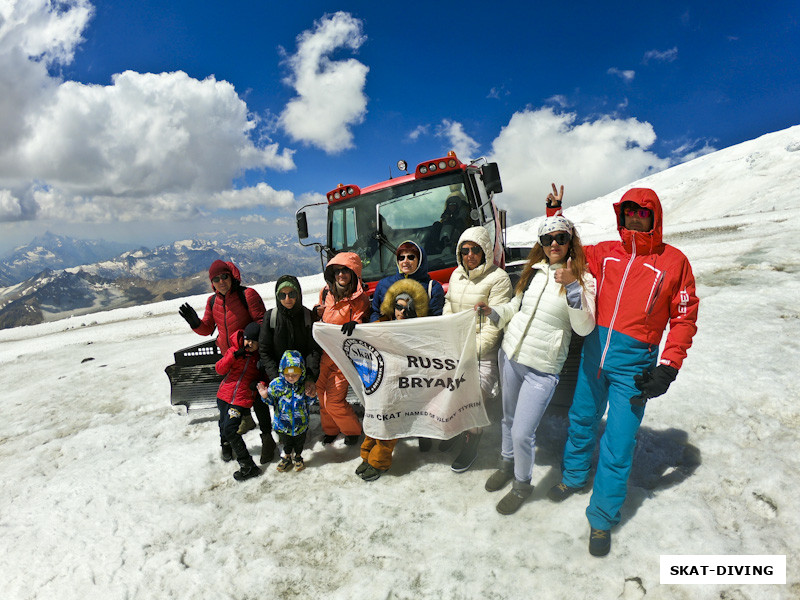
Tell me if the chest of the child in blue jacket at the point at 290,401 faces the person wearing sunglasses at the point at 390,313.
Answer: no

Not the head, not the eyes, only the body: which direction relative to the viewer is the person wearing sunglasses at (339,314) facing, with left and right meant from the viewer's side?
facing the viewer

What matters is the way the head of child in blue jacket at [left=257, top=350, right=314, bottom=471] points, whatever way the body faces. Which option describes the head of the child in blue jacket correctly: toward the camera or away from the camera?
toward the camera

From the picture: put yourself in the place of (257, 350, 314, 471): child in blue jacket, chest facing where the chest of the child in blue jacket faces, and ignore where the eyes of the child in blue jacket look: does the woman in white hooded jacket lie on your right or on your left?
on your left

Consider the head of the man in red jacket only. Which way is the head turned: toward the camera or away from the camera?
toward the camera

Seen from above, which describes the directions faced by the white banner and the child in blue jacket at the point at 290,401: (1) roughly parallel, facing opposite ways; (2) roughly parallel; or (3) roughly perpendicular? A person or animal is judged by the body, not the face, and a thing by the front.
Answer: roughly parallel

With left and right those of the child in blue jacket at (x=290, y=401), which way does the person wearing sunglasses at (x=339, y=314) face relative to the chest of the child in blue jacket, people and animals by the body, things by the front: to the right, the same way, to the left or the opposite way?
the same way

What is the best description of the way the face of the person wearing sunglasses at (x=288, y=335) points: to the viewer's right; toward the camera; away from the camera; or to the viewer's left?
toward the camera

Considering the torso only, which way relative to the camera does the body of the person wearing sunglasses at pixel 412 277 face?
toward the camera

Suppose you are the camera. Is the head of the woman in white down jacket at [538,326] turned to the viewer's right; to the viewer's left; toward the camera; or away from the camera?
toward the camera

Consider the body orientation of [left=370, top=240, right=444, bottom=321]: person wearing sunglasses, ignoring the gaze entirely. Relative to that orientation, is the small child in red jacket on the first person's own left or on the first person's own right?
on the first person's own right

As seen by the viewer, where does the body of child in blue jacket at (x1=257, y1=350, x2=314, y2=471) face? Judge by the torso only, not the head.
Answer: toward the camera

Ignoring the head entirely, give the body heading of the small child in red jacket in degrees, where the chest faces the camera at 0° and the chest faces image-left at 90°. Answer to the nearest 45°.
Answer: approximately 315°
